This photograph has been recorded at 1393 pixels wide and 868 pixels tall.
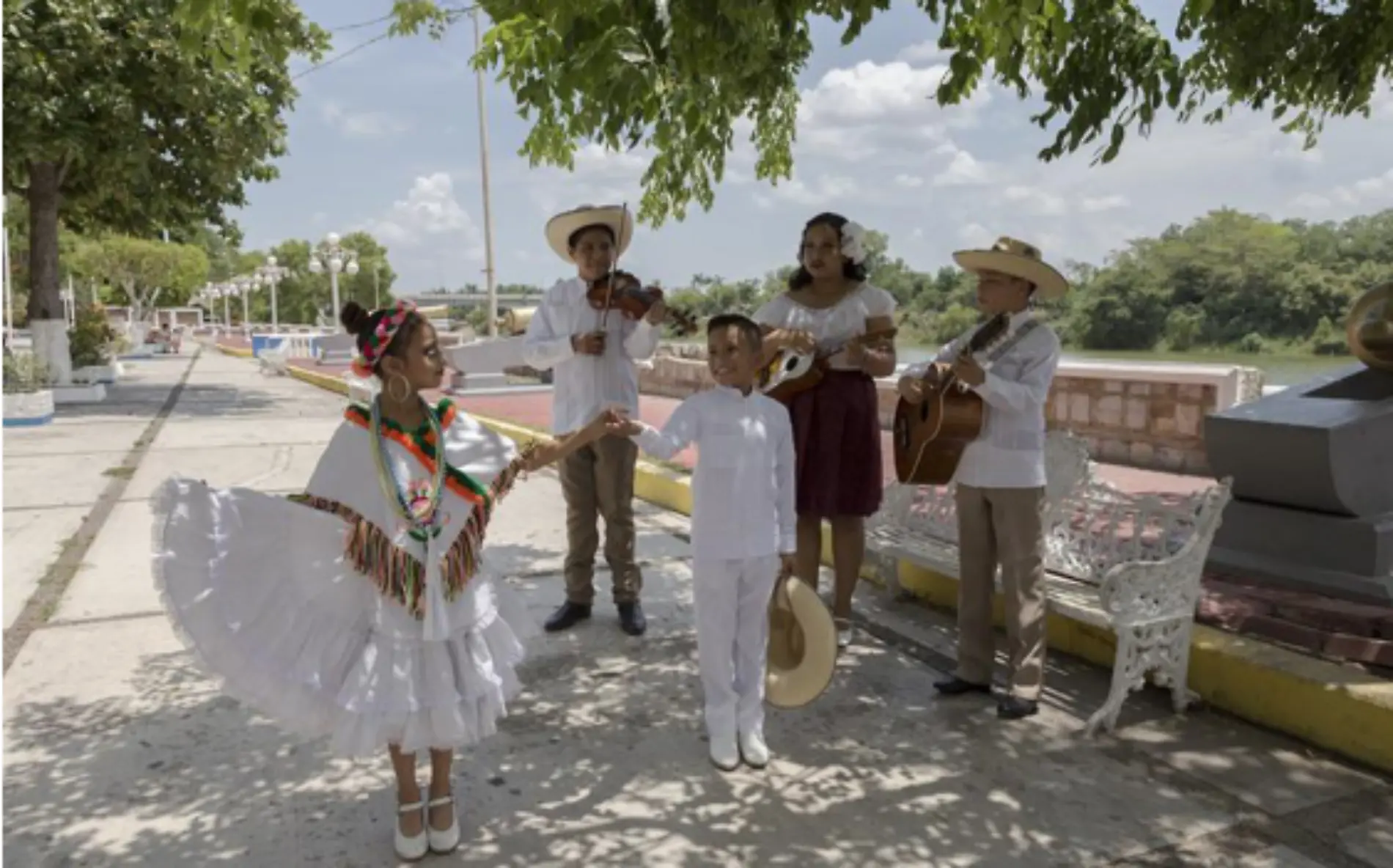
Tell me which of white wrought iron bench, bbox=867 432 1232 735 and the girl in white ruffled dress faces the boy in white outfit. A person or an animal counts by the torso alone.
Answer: the white wrought iron bench

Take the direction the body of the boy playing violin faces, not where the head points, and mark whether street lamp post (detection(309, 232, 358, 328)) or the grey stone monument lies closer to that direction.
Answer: the grey stone monument

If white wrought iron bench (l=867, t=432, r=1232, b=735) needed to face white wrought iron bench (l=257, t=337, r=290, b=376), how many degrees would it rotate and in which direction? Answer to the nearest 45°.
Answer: approximately 90° to its right

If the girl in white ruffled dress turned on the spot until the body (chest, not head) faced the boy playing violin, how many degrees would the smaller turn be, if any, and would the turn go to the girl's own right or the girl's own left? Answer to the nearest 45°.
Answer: approximately 135° to the girl's own left

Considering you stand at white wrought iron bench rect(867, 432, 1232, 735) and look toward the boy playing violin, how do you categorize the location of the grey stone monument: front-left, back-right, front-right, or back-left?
back-right

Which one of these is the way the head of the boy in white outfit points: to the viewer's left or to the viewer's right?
to the viewer's left

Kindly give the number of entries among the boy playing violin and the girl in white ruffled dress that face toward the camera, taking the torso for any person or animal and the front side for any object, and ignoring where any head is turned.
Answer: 2

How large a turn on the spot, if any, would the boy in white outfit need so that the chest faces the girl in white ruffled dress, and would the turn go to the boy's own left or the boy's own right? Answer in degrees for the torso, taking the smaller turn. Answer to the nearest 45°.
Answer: approximately 45° to the boy's own right

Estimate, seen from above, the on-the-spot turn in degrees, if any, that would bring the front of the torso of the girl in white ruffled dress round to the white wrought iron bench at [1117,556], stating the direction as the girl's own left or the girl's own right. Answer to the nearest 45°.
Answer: approximately 90° to the girl's own left

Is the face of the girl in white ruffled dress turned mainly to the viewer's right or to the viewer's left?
to the viewer's right

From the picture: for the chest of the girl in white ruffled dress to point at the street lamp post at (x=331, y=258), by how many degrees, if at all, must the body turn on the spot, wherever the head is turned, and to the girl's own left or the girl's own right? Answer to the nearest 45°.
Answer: approximately 180°

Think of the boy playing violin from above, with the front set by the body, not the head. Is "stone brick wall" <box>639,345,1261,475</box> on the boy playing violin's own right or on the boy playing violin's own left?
on the boy playing violin's own left
